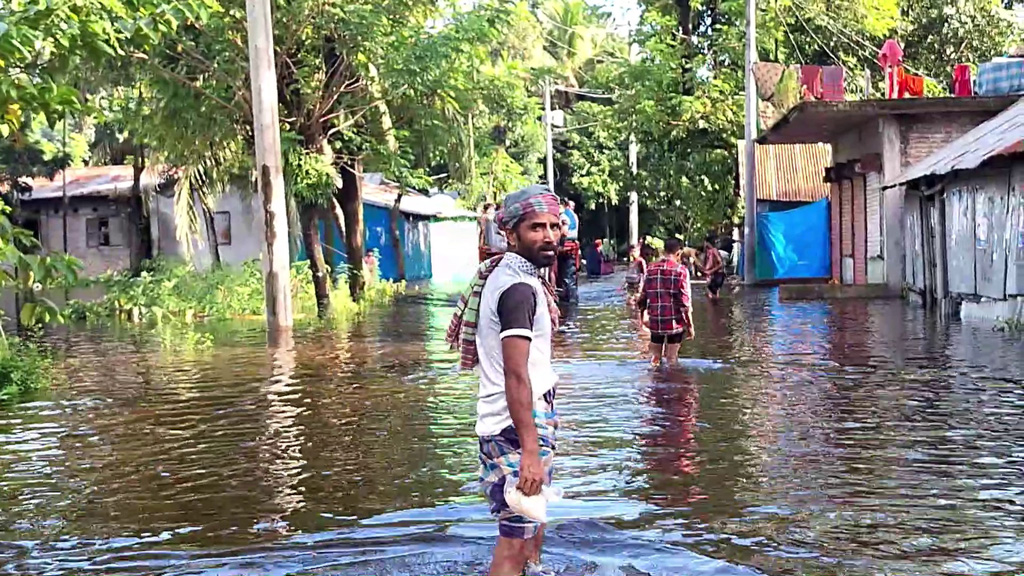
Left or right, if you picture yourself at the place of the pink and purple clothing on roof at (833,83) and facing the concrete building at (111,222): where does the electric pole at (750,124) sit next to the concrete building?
right

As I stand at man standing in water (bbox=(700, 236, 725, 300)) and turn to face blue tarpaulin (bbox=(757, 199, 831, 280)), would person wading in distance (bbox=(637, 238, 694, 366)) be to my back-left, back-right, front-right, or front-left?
back-right

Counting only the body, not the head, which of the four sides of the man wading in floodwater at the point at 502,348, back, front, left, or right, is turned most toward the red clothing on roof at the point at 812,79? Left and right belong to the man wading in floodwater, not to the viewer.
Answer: left

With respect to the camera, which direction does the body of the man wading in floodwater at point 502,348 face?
to the viewer's right

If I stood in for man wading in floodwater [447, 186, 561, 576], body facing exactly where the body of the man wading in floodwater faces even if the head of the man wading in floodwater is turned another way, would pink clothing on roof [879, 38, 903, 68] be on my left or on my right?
on my left

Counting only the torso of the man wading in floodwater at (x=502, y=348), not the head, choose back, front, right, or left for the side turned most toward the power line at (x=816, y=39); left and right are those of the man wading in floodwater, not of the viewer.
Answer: left

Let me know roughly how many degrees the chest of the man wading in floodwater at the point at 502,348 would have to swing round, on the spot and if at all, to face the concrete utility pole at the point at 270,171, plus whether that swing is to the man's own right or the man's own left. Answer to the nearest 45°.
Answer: approximately 90° to the man's own left
